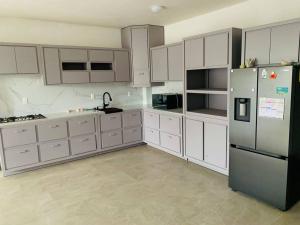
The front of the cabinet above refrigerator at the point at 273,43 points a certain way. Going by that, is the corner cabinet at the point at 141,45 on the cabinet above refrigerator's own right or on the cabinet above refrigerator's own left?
on the cabinet above refrigerator's own right

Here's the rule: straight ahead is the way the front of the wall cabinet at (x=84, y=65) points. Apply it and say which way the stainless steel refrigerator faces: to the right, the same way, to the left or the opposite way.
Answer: to the right

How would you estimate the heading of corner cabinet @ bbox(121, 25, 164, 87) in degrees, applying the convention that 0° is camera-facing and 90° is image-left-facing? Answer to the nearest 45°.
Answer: approximately 0°

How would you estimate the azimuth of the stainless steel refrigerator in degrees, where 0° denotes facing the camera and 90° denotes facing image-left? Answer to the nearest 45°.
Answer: approximately 45°

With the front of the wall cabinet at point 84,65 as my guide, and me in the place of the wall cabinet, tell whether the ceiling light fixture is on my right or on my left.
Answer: on my left

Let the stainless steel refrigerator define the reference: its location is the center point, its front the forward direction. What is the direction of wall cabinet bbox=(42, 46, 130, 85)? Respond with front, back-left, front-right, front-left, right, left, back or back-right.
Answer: front-right

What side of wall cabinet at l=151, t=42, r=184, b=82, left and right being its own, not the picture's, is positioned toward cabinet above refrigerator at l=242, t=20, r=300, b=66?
left

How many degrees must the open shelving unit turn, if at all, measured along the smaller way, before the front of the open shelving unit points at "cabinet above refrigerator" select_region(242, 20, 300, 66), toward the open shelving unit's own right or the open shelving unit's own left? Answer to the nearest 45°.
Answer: approximately 90° to the open shelving unit's own left

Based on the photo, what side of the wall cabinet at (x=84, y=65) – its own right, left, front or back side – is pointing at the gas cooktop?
right

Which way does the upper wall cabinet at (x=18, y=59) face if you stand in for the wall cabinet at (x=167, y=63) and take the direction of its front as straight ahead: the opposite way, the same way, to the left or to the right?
to the left

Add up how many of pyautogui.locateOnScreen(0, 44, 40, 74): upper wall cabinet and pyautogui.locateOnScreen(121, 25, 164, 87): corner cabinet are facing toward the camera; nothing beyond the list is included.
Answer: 2
